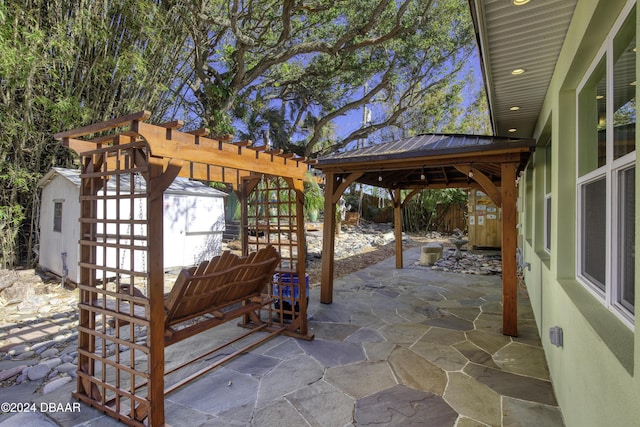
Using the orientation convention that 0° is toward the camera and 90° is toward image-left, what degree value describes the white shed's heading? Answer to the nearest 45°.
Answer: approximately 315°

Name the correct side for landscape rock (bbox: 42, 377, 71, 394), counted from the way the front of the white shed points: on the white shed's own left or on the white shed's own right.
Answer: on the white shed's own right

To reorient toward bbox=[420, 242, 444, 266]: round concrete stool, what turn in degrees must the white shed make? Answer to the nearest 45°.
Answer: approximately 45° to its left

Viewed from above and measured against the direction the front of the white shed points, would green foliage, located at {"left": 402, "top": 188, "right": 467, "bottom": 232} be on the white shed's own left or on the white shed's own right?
on the white shed's own left

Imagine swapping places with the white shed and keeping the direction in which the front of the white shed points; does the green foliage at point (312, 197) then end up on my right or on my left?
on my left
